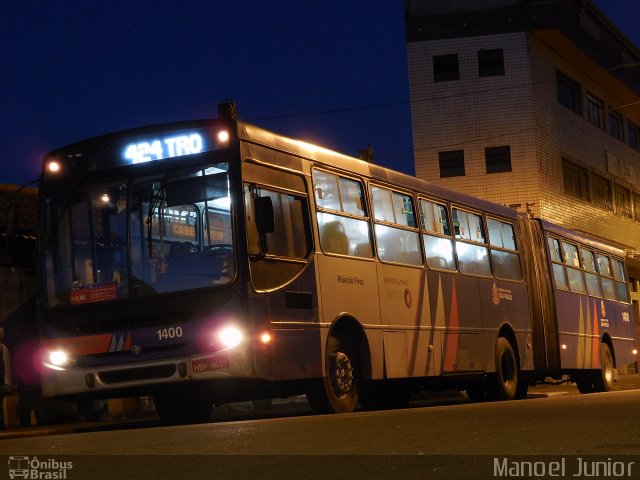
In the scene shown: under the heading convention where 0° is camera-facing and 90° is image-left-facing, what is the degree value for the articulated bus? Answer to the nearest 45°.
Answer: approximately 45°

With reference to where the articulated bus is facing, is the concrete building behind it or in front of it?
behind
